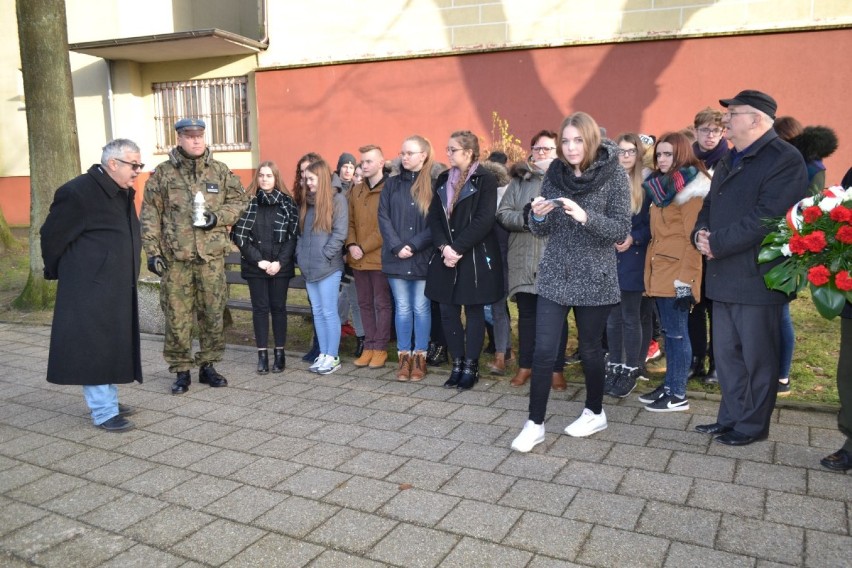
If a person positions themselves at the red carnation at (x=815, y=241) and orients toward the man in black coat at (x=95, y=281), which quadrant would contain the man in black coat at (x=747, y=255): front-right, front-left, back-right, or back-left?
front-right

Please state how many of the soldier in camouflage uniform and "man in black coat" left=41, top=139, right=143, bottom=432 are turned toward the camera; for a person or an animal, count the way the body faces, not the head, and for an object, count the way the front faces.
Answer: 1

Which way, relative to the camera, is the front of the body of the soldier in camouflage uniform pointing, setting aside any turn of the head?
toward the camera

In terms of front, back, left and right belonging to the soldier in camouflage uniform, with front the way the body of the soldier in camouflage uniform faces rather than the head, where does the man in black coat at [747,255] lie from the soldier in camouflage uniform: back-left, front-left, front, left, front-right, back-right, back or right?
front-left

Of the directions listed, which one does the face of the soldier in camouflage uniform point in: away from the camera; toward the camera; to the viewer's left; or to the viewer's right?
toward the camera

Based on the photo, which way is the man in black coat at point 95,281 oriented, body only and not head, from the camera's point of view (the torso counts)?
to the viewer's right

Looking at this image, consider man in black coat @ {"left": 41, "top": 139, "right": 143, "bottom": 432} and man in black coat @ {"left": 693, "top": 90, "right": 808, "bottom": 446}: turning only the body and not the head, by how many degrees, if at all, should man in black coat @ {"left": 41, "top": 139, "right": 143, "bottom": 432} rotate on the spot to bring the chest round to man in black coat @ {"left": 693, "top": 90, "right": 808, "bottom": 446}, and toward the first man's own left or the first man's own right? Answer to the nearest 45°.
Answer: approximately 45° to the first man's own right

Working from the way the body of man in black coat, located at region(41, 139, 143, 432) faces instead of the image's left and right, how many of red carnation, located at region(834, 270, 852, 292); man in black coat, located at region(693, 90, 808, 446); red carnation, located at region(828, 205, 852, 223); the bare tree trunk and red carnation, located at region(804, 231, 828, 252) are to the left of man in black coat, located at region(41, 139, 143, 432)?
1

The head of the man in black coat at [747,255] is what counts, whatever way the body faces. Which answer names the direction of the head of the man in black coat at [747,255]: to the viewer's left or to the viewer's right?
to the viewer's left

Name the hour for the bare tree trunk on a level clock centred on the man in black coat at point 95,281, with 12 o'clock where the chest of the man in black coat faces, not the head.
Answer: The bare tree trunk is roughly at 9 o'clock from the man in black coat.

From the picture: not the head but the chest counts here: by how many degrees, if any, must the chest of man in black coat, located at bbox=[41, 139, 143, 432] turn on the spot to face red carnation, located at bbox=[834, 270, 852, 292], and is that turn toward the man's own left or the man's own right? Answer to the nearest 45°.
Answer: approximately 45° to the man's own right

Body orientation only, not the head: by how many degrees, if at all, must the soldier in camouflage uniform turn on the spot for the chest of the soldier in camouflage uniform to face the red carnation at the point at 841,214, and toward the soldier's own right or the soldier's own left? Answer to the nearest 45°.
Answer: approximately 45° to the soldier's own left

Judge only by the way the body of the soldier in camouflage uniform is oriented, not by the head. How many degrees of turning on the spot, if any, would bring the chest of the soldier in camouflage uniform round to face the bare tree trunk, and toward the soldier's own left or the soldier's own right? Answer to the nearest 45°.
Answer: approximately 180°

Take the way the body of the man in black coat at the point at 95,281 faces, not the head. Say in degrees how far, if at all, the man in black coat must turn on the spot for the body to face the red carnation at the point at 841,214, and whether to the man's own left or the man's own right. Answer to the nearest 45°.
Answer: approximately 45° to the man's own right
